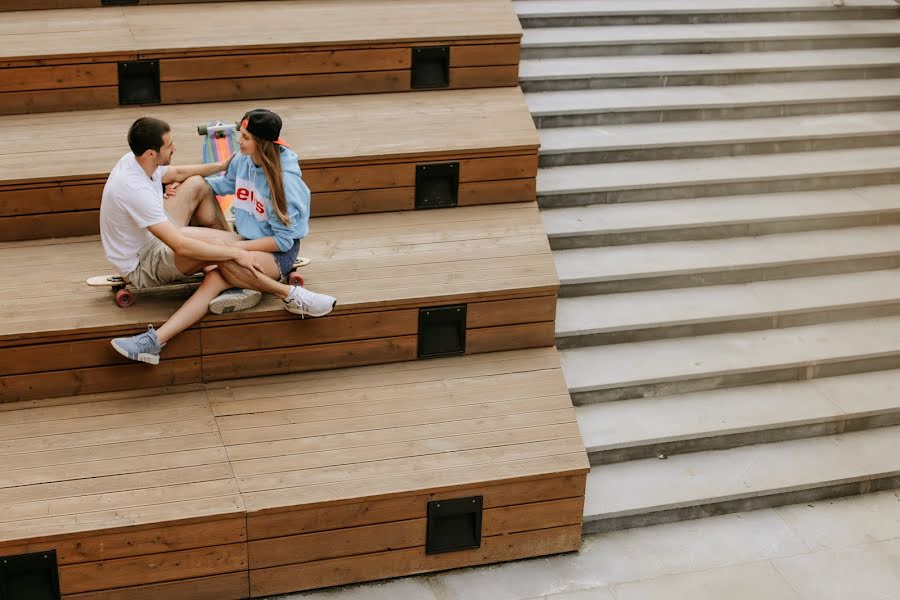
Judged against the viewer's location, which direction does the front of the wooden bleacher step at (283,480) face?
facing the viewer

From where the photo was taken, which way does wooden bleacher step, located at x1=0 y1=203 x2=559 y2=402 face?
toward the camera

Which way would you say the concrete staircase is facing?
toward the camera

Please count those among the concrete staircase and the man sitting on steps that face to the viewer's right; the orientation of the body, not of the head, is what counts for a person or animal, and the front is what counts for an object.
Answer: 1

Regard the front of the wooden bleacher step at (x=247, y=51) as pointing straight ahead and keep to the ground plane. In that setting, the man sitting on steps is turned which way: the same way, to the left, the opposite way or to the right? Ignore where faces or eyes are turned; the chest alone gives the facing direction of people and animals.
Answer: to the left

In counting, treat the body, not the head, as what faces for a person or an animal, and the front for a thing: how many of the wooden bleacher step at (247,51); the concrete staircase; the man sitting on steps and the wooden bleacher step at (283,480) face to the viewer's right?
1

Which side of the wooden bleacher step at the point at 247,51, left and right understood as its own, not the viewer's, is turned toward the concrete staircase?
left

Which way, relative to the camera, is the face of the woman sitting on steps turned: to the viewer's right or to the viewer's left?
to the viewer's left

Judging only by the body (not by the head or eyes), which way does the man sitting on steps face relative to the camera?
to the viewer's right

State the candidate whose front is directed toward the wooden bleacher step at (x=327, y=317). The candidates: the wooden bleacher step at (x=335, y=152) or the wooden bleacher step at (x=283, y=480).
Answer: the wooden bleacher step at (x=335, y=152)

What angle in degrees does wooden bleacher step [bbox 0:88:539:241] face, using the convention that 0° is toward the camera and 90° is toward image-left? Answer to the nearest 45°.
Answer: approximately 0°
